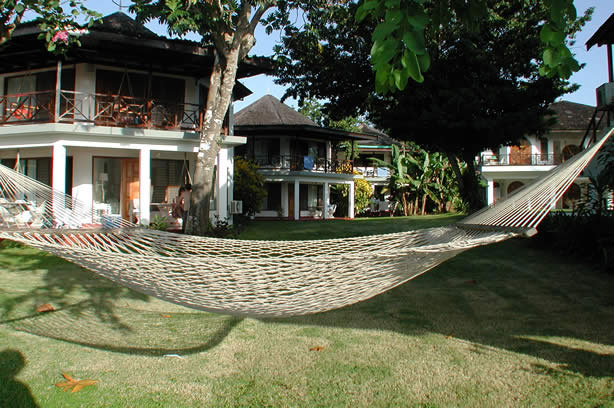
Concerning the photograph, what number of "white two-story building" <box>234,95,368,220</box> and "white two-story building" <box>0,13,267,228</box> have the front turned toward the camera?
2

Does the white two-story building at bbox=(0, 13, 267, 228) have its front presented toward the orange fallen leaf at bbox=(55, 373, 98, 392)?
yes

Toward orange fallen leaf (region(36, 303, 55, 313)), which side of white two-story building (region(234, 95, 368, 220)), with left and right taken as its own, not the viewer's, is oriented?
front

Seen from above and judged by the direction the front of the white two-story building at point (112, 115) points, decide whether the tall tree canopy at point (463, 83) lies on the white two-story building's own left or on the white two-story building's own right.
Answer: on the white two-story building's own left

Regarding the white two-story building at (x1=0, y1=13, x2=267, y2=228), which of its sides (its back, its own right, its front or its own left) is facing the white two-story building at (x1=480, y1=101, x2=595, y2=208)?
left

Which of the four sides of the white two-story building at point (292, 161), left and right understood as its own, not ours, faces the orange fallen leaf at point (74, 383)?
front

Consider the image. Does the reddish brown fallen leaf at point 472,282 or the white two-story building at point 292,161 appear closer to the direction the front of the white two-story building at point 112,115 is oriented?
the reddish brown fallen leaf

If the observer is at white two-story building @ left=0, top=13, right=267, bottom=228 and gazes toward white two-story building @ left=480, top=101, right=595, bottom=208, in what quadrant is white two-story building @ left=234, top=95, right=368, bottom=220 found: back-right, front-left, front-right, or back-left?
front-left

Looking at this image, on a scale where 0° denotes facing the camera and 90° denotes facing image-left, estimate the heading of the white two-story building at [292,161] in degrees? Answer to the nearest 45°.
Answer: approximately 0°

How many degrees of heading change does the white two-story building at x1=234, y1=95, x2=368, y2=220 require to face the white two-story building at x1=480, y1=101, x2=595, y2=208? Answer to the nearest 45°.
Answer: approximately 90° to its left

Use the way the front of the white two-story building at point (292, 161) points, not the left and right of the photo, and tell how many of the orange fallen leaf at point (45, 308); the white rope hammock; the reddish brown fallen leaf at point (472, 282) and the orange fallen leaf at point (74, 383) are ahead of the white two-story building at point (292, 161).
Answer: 4

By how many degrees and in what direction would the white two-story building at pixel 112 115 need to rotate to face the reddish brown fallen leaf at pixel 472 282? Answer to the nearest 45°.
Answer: approximately 45° to its left

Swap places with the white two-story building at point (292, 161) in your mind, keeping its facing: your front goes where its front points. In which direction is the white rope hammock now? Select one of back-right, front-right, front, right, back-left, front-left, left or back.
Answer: front

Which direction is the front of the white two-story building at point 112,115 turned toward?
toward the camera

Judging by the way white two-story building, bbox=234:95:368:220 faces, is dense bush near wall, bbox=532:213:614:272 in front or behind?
in front

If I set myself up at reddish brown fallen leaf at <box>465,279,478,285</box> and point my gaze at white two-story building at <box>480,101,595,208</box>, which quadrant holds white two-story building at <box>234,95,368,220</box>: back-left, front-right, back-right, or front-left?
front-left
